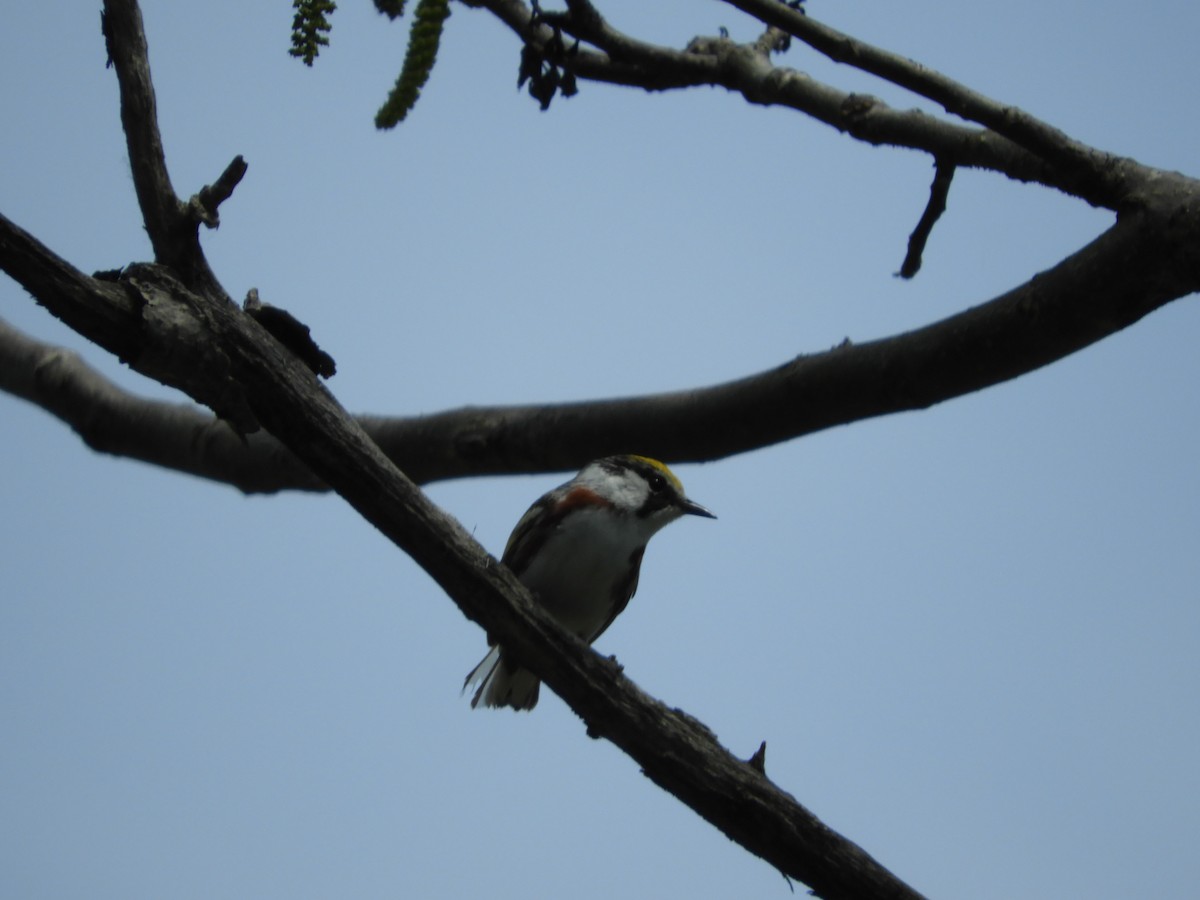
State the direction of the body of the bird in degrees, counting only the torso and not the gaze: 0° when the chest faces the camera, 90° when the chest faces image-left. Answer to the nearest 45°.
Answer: approximately 315°
